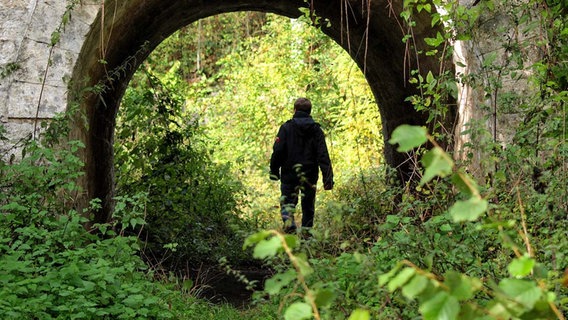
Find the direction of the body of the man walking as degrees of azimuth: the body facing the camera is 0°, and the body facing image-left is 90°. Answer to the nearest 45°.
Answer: approximately 180°

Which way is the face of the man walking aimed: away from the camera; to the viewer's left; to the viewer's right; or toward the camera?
away from the camera
